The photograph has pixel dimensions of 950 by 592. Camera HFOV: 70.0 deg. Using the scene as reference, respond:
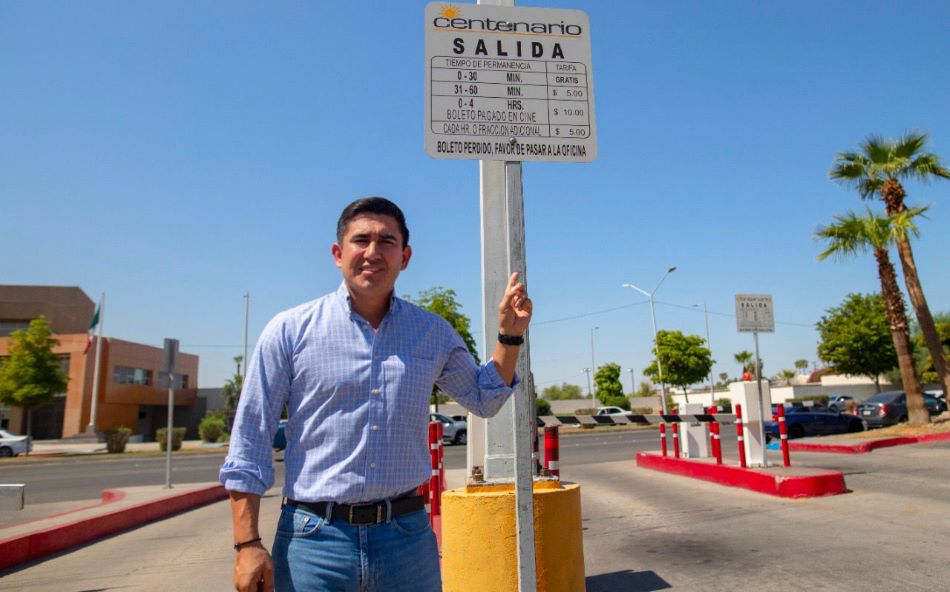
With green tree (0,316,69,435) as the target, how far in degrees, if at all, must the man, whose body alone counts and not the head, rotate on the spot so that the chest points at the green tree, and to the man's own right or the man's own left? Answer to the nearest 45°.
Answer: approximately 135° to the man's own right

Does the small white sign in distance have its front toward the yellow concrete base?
yes

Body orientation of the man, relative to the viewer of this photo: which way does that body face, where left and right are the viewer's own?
facing the viewer

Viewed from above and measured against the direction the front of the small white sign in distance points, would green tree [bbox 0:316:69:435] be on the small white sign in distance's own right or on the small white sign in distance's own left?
on the small white sign in distance's own right

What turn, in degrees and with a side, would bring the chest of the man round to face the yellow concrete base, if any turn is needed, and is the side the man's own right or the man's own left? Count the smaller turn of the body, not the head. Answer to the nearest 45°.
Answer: approximately 135° to the man's own left

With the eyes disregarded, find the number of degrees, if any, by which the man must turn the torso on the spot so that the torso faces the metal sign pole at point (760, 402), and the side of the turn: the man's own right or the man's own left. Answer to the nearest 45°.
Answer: approximately 135° to the man's own left

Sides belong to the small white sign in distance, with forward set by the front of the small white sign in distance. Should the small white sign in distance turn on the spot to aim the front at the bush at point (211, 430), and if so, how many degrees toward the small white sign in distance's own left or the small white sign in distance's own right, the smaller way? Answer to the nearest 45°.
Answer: approximately 135° to the small white sign in distance's own right

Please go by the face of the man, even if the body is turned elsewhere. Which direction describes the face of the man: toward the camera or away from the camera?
toward the camera

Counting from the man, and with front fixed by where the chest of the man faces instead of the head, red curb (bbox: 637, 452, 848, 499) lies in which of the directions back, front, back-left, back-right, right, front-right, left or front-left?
back-left

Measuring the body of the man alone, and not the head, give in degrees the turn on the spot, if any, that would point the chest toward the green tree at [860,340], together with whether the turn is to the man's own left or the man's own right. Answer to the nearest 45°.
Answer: approximately 135° to the man's own left

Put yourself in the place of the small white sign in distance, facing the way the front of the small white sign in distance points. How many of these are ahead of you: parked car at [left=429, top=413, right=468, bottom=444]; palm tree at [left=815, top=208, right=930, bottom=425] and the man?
1

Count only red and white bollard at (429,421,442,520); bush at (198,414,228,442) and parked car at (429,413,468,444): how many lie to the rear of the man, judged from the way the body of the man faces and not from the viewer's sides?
3
